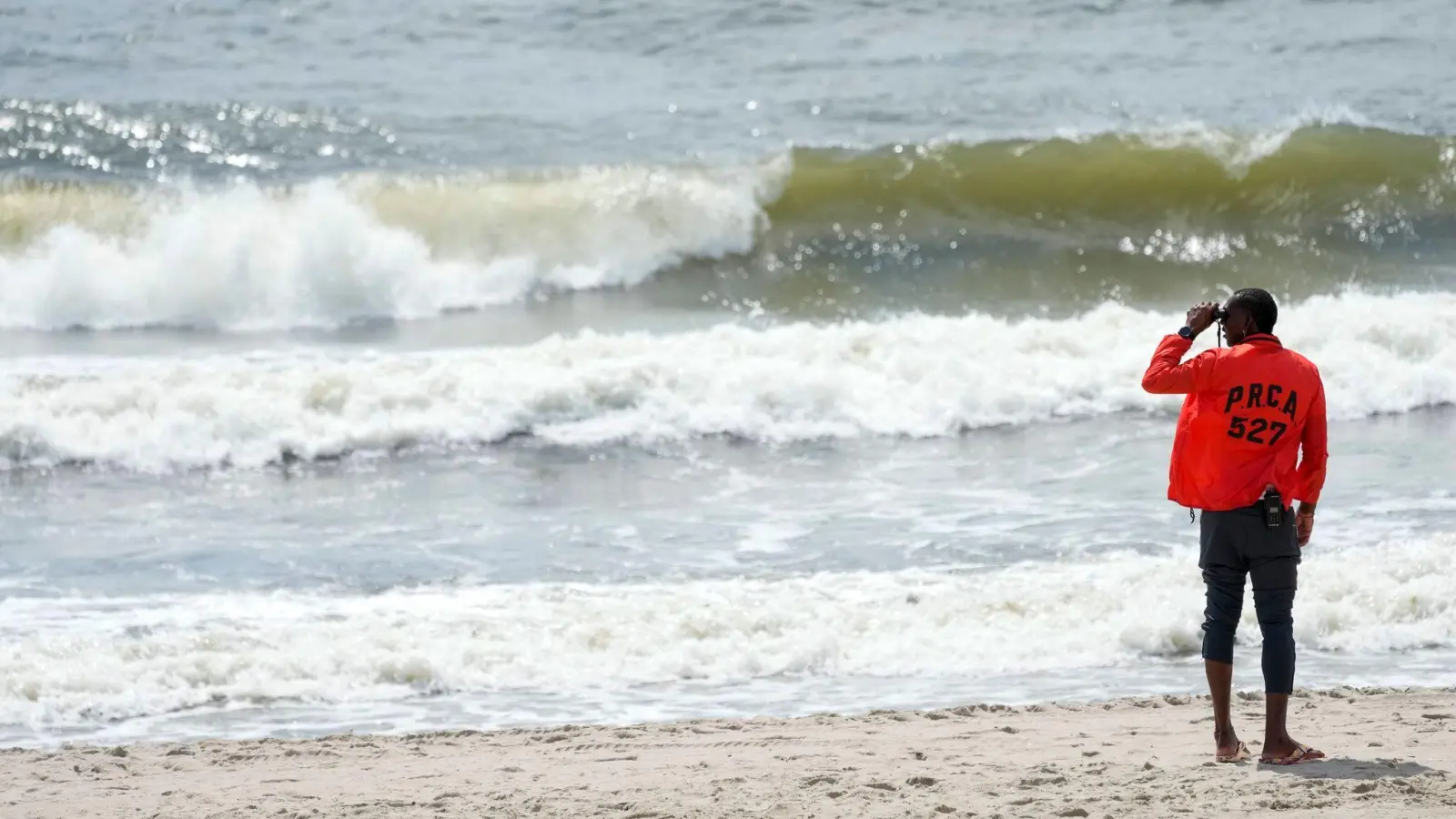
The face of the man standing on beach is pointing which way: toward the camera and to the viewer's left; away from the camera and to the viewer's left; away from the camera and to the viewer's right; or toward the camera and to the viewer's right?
away from the camera and to the viewer's left

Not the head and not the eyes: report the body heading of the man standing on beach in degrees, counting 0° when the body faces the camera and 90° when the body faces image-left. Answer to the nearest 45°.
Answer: approximately 135°
